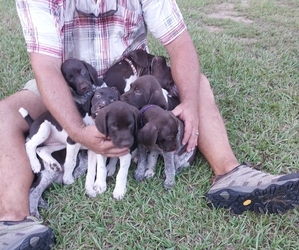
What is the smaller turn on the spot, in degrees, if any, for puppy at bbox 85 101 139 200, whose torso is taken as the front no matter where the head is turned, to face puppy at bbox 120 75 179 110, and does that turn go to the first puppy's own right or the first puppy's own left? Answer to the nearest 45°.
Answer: approximately 135° to the first puppy's own left

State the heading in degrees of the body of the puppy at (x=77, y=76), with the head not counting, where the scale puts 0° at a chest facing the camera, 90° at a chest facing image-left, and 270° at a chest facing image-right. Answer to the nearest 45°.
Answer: approximately 0°

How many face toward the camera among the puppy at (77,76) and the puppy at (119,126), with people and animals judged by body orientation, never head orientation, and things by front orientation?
2

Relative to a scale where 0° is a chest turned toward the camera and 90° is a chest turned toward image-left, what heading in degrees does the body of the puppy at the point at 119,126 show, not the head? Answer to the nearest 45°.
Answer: approximately 0°

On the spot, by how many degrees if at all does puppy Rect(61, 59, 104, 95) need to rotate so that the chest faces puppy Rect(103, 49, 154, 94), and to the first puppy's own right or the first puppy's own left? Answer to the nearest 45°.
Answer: approximately 135° to the first puppy's own left

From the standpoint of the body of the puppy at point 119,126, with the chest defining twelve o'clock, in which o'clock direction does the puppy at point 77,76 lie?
the puppy at point 77,76 is roughly at 5 o'clock from the puppy at point 119,126.
